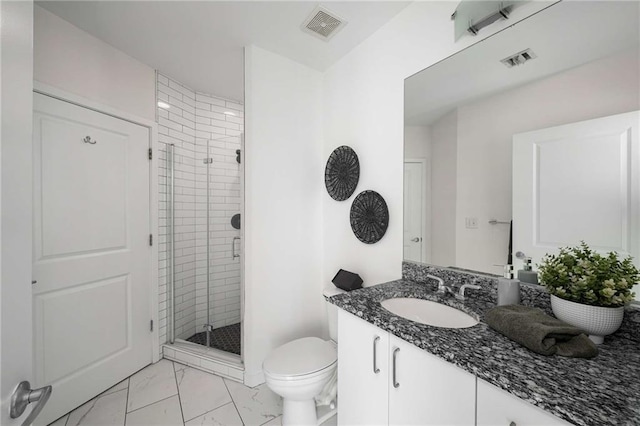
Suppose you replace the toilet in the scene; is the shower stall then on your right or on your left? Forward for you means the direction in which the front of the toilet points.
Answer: on your right

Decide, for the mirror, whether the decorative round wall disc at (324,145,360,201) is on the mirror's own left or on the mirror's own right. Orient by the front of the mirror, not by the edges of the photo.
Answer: on the mirror's own right

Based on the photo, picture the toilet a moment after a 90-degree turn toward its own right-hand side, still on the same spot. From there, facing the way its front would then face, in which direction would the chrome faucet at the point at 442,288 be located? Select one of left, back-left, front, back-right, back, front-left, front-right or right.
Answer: back-right

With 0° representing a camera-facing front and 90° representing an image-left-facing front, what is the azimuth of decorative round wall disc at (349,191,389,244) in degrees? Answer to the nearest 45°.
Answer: approximately 45°

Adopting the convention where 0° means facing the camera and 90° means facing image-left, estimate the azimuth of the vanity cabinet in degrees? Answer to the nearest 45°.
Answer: approximately 45°

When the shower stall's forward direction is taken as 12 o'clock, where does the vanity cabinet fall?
The vanity cabinet is roughly at 10 o'clock from the shower stall.

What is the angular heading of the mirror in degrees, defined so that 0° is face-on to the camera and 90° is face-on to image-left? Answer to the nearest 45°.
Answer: approximately 45°

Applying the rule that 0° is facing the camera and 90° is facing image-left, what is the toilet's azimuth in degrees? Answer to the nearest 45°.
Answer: approximately 45°
